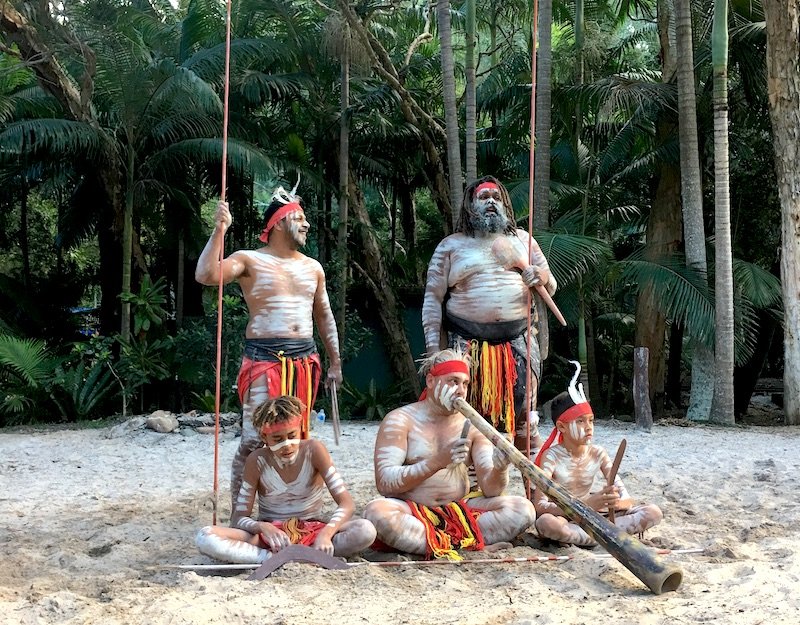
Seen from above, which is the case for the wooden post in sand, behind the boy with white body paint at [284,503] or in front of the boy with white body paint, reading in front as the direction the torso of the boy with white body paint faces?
behind

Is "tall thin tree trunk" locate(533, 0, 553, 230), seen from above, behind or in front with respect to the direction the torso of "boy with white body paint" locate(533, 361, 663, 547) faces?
behind

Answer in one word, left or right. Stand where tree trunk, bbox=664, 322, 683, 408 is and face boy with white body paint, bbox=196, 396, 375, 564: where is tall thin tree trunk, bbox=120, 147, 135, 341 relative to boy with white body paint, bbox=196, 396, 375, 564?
right

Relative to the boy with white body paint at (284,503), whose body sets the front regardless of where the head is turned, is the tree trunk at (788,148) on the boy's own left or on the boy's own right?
on the boy's own left

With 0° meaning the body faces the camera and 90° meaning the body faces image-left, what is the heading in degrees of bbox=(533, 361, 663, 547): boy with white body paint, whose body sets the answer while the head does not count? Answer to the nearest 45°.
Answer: approximately 315°

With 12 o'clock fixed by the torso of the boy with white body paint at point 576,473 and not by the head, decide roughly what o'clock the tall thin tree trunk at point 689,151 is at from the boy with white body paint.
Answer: The tall thin tree trunk is roughly at 8 o'clock from the boy with white body paint.

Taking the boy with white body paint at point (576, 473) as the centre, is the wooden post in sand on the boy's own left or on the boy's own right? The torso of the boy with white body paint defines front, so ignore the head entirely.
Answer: on the boy's own left

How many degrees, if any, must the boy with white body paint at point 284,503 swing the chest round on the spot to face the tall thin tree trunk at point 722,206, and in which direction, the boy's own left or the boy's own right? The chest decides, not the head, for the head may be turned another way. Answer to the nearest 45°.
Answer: approximately 135° to the boy's own left

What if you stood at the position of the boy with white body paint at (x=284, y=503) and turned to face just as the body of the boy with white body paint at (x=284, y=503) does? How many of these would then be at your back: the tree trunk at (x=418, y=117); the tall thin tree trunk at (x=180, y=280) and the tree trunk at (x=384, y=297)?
3

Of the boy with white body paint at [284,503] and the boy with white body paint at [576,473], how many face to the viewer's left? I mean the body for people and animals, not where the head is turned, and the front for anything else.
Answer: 0

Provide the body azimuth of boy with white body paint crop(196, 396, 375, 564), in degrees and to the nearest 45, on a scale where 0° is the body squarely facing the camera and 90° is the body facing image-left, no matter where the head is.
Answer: approximately 0°
